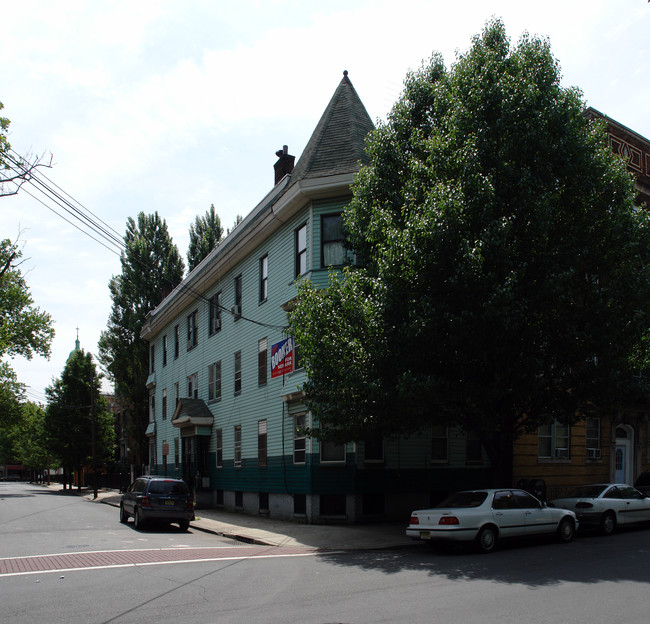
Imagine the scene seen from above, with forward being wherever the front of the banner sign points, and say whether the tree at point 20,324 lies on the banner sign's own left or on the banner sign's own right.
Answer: on the banner sign's own right

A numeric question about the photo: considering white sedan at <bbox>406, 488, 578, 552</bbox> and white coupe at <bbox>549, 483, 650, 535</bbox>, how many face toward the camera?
0

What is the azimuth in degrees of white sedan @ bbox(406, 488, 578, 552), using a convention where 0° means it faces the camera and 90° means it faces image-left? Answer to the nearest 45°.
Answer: approximately 225°

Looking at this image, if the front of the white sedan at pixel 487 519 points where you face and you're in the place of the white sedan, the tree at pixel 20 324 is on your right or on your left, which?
on your left

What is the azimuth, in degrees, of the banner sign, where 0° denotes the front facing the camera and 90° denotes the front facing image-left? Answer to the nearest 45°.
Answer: approximately 45°

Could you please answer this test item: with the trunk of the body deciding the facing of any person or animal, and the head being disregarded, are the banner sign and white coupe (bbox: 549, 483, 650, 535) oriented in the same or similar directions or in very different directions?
very different directions

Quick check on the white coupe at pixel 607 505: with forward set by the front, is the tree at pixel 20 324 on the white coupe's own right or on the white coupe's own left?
on the white coupe's own left

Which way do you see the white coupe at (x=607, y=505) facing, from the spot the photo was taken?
facing away from the viewer and to the right of the viewer

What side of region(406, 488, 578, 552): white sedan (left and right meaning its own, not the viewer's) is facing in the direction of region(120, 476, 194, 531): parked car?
left

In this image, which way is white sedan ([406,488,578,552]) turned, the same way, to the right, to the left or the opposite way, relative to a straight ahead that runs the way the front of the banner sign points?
the opposite way
